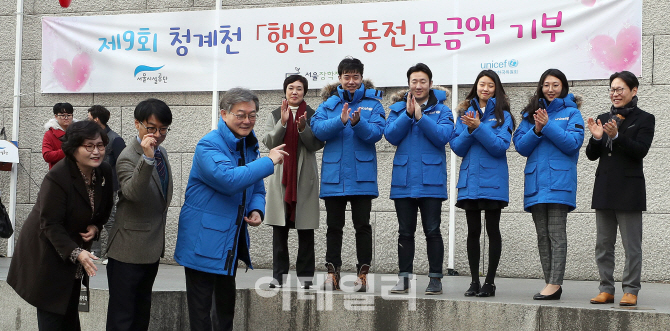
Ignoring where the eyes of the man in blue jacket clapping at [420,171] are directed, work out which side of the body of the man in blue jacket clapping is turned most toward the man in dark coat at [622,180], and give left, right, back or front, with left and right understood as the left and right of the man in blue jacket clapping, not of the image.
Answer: left

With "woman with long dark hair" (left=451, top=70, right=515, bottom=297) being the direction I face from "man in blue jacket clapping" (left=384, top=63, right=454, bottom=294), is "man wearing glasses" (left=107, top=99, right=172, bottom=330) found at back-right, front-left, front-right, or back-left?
back-right

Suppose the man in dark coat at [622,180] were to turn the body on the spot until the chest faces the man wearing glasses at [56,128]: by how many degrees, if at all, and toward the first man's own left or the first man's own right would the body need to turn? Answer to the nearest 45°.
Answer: approximately 45° to the first man's own right

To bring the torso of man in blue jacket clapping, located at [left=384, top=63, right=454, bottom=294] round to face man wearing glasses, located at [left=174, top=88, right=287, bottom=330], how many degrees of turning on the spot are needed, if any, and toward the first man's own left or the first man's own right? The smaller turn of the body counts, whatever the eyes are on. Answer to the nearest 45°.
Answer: approximately 45° to the first man's own right

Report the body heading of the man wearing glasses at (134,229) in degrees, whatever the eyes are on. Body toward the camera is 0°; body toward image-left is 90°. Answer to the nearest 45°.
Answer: approximately 315°
